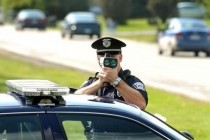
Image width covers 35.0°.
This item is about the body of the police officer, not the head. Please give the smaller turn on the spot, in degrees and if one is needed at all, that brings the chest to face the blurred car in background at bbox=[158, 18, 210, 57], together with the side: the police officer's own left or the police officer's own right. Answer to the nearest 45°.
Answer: approximately 180°

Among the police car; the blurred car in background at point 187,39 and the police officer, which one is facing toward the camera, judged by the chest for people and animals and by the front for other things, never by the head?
the police officer

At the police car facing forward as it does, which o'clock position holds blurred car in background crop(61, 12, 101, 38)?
The blurred car in background is roughly at 9 o'clock from the police car.

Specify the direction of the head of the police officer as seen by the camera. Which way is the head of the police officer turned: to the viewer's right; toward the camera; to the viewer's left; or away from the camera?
toward the camera

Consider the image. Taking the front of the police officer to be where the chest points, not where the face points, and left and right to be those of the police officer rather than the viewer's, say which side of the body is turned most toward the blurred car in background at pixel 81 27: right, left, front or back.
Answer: back

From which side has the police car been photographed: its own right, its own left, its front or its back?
right

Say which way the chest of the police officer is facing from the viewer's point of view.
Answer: toward the camera
